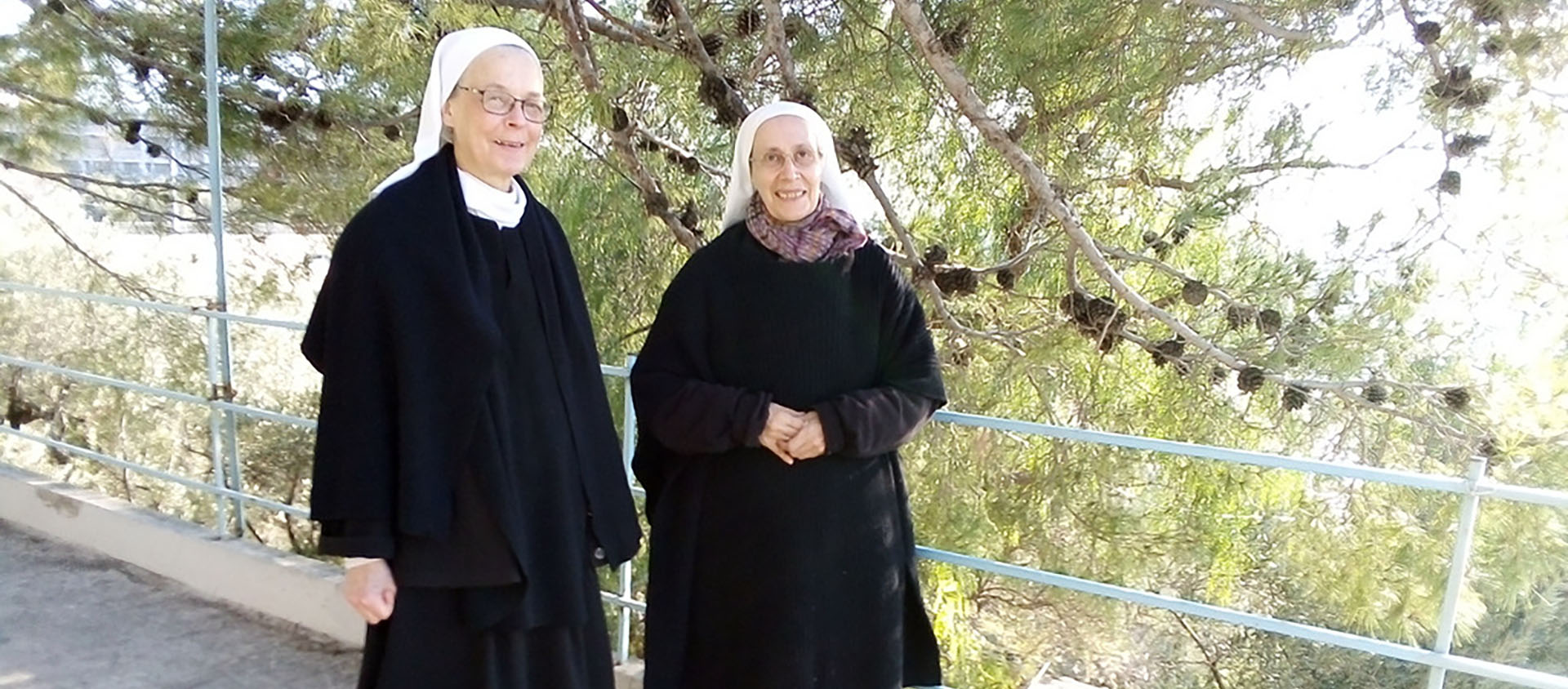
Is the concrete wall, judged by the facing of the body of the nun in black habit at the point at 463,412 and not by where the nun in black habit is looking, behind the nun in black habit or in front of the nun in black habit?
behind

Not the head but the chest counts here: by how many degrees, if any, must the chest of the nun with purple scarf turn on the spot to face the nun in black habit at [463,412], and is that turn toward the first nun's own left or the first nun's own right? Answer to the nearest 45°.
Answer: approximately 45° to the first nun's own right

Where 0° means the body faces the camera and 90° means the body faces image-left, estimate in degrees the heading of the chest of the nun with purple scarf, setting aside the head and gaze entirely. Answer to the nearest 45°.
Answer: approximately 0°

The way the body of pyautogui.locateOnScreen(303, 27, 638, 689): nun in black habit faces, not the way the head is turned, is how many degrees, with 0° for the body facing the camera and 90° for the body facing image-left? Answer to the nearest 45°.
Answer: approximately 315°

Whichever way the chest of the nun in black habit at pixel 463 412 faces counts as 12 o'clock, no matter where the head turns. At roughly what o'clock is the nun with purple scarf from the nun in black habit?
The nun with purple scarf is roughly at 10 o'clock from the nun in black habit.

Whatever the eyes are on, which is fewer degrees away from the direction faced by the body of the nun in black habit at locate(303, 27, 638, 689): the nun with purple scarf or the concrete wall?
the nun with purple scarf

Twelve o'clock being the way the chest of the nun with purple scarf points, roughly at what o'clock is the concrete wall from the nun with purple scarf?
The concrete wall is roughly at 4 o'clock from the nun with purple scarf.
